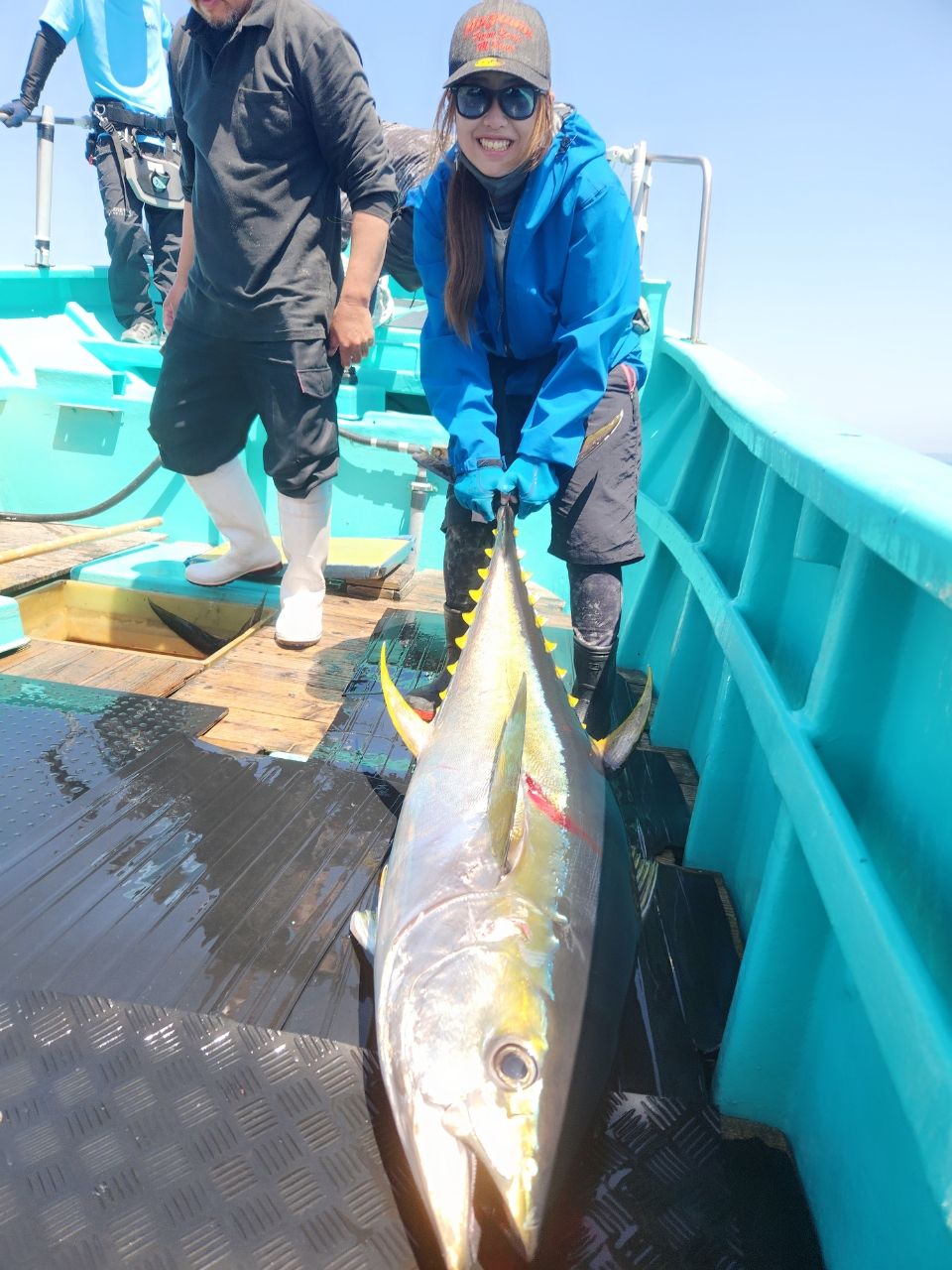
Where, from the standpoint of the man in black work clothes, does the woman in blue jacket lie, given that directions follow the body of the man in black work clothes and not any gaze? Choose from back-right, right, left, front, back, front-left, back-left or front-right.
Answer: left

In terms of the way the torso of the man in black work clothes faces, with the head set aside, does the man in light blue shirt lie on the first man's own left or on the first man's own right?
on the first man's own right

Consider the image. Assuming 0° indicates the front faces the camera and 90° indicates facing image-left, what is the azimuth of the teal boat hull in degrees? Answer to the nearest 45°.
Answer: approximately 180°

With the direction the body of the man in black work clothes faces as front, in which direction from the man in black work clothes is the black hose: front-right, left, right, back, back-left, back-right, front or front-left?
right

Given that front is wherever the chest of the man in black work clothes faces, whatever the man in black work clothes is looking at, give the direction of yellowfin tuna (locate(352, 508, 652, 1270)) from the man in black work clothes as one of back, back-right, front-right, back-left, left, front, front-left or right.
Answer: front-left

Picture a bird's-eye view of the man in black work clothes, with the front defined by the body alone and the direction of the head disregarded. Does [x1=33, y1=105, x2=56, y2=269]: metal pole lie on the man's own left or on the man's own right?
on the man's own right

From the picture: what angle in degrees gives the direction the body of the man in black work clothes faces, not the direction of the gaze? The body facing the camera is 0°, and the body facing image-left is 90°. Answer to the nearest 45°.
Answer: approximately 45°
